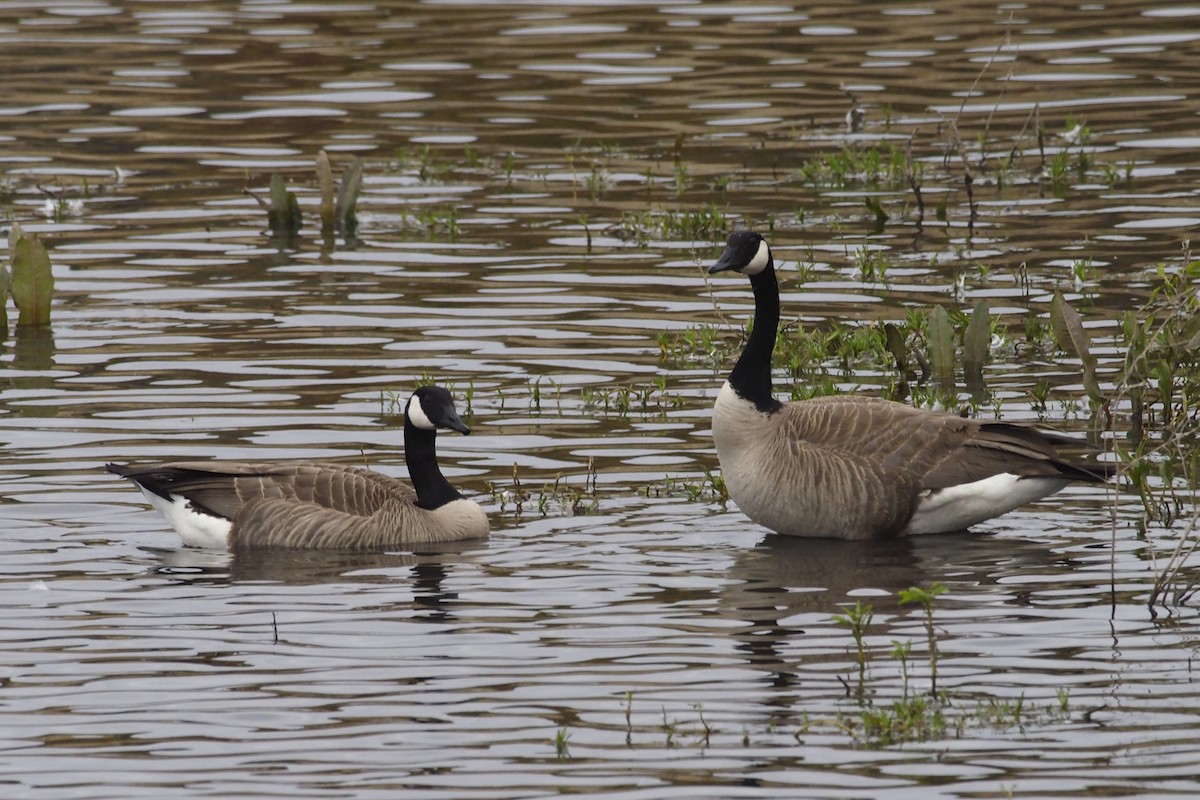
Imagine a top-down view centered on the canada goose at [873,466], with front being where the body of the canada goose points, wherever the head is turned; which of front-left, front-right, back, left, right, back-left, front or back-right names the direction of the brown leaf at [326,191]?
front-right

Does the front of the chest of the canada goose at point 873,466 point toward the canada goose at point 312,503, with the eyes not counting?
yes

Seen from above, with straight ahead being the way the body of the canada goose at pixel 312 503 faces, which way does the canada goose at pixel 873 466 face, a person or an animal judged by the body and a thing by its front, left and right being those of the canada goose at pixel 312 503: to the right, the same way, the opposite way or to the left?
the opposite way

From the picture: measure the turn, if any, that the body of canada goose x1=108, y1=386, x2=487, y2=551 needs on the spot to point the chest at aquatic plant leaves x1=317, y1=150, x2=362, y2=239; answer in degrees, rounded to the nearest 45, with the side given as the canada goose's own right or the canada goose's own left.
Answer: approximately 90° to the canada goose's own left

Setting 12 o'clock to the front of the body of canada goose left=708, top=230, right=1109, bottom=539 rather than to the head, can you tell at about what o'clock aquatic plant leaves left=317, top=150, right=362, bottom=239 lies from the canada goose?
The aquatic plant leaves is roughly at 2 o'clock from the canada goose.

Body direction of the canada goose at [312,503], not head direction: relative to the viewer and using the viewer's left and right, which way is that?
facing to the right of the viewer

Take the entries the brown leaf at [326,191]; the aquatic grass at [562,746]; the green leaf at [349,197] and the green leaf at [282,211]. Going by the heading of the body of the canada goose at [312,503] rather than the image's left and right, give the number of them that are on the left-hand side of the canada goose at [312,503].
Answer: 3

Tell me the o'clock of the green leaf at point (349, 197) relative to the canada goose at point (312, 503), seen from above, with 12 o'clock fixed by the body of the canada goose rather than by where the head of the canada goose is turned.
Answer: The green leaf is roughly at 9 o'clock from the canada goose.

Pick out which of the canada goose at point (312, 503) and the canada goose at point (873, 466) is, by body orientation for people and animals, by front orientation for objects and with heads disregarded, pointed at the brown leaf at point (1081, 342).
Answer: the canada goose at point (312, 503)

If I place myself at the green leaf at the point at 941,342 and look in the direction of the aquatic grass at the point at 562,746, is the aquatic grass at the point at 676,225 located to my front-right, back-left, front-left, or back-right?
back-right

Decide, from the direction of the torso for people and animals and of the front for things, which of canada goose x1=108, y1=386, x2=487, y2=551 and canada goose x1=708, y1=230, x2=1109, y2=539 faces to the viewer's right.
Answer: canada goose x1=108, y1=386, x2=487, y2=551

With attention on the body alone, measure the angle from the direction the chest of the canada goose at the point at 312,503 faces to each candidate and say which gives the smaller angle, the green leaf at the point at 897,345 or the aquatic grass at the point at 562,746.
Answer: the green leaf

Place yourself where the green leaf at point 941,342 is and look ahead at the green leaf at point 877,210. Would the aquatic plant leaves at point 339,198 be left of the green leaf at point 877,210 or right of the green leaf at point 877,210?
left

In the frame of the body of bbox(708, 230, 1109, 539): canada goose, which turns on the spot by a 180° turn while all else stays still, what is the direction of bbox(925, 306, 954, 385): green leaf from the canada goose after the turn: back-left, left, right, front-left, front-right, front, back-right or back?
left

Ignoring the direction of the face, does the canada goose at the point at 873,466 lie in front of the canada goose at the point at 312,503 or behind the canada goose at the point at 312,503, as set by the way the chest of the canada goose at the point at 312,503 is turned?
in front

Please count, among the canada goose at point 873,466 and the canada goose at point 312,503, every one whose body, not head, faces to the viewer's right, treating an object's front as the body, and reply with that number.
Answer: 1

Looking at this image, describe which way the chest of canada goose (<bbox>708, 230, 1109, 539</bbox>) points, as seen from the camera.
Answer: to the viewer's left
